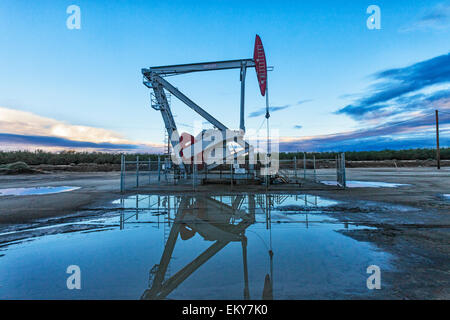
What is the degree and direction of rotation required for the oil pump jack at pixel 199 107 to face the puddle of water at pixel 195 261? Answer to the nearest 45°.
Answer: approximately 90° to its right

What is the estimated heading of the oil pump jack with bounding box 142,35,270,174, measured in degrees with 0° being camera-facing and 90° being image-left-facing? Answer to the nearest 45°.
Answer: approximately 270°
